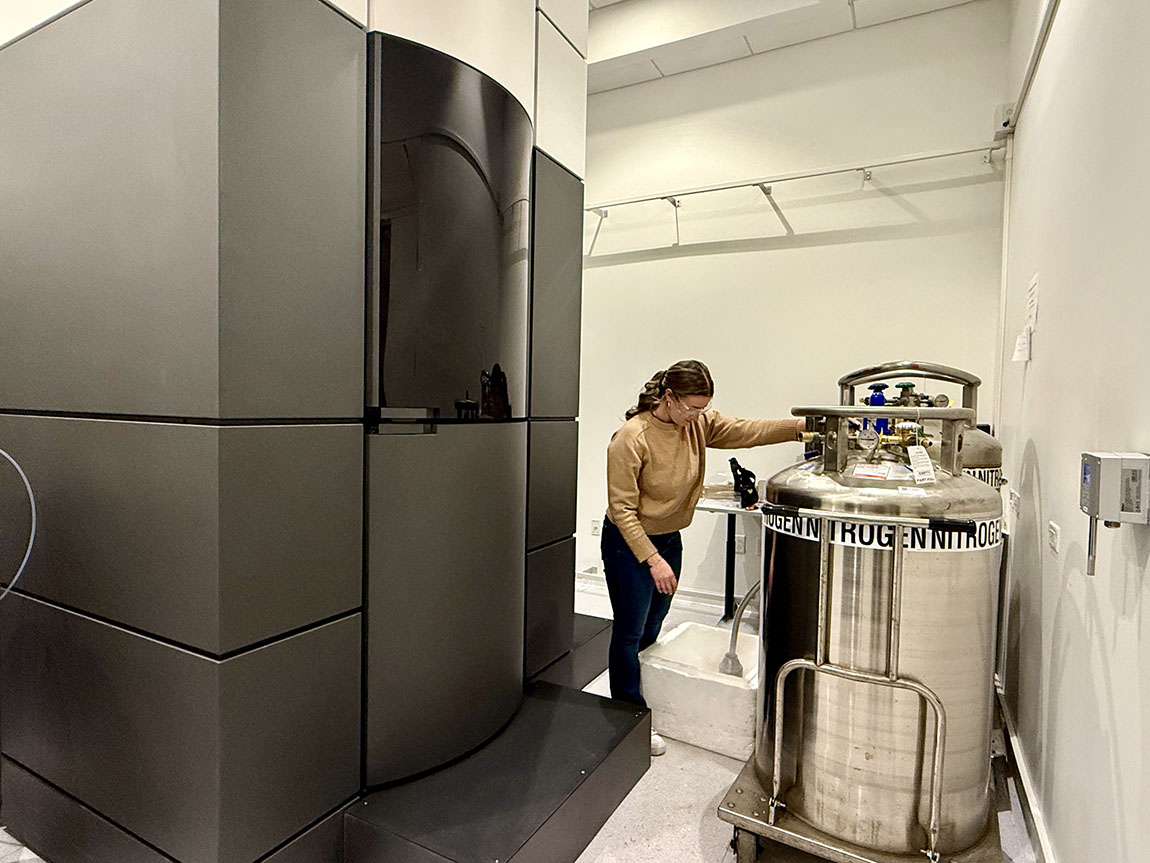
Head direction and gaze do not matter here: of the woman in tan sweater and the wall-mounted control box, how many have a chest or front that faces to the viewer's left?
1

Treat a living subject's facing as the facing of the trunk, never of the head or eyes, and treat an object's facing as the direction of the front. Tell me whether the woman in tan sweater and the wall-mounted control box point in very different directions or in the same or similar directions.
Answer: very different directions

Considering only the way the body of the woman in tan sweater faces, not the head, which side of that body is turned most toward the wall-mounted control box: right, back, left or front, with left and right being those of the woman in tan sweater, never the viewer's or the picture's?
front

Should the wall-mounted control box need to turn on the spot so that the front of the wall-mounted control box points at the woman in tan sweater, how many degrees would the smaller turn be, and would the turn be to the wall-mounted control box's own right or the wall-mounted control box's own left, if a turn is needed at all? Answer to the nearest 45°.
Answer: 0° — it already faces them

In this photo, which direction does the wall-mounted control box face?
to the viewer's left

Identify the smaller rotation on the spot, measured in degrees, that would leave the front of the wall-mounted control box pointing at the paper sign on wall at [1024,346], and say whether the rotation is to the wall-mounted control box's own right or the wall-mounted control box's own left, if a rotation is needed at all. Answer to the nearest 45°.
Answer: approximately 90° to the wall-mounted control box's own right

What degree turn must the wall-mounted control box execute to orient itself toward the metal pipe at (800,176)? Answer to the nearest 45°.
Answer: approximately 45° to its right

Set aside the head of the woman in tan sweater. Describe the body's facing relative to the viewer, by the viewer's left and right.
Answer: facing the viewer and to the right of the viewer

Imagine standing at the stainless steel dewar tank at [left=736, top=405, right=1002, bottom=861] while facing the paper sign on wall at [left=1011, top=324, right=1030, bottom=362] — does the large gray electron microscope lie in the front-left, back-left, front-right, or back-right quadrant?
back-left

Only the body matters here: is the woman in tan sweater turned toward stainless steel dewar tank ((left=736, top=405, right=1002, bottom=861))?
yes
